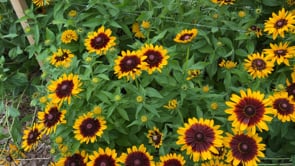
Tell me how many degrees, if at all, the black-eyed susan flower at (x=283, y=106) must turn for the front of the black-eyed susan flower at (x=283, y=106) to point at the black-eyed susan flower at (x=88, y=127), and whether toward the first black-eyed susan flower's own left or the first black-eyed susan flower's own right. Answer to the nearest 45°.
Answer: approximately 45° to the first black-eyed susan flower's own right

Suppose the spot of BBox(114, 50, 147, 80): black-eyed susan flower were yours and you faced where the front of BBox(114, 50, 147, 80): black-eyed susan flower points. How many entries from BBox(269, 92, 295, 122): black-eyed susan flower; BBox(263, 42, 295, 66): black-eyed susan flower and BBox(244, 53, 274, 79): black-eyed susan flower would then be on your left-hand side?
3

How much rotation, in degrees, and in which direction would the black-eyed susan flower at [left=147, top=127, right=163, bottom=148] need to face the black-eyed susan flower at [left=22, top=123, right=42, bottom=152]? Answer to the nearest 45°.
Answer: approximately 90° to its right

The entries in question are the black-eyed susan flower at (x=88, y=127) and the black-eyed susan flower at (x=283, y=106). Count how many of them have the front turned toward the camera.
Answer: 2

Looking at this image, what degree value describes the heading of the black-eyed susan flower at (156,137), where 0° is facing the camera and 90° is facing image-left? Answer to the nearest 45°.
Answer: approximately 0°

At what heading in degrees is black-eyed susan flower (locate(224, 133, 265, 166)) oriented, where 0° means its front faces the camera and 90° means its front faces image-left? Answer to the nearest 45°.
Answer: approximately 0°
